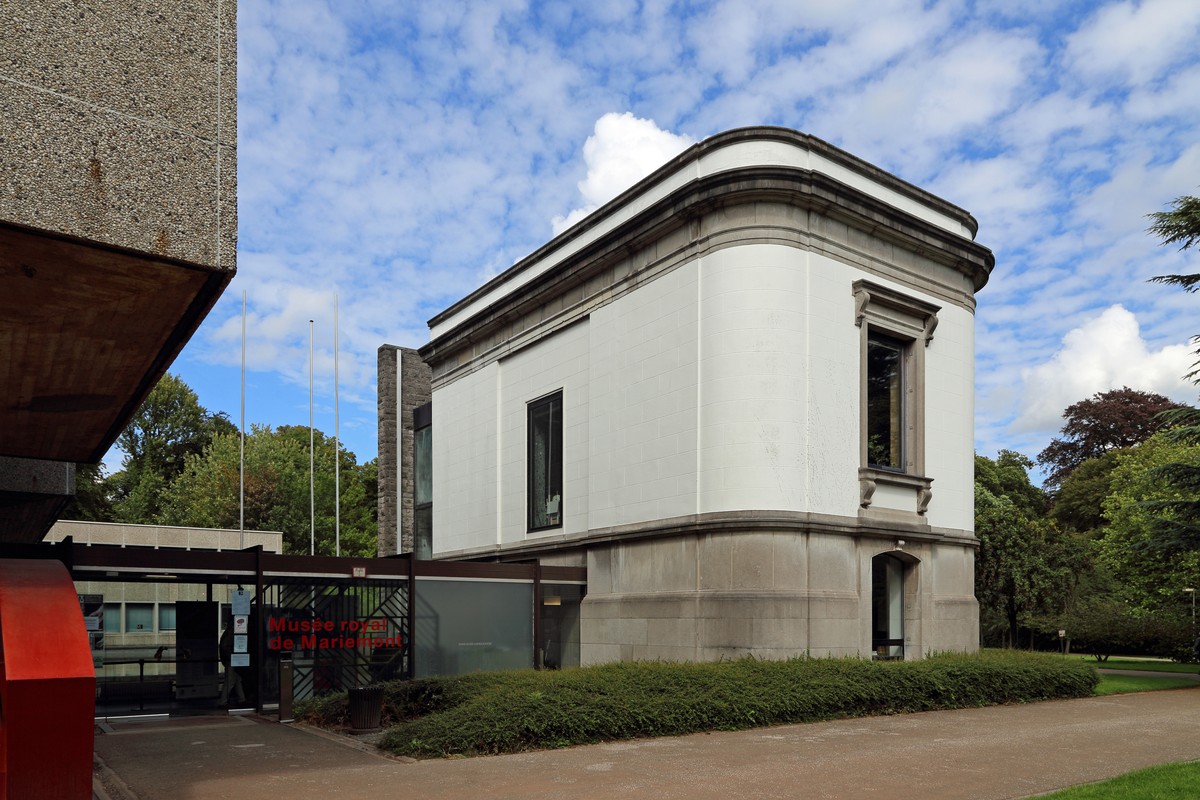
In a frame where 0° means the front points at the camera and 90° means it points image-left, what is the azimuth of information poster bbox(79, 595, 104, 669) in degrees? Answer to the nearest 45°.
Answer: approximately 0°

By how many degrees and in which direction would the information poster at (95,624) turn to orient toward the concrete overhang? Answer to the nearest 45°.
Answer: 0° — it already faces it

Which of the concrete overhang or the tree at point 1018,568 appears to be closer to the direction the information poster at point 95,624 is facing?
the concrete overhang

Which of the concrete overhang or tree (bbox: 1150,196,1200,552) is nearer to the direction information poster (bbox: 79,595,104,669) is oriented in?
the concrete overhang

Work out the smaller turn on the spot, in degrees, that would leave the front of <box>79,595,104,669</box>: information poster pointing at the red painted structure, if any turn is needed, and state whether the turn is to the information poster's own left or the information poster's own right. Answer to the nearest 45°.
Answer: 0° — it already faces it
